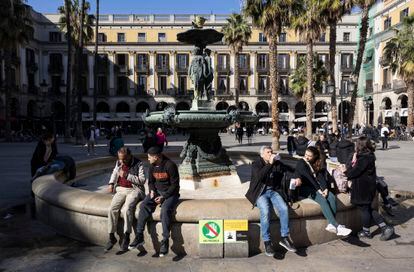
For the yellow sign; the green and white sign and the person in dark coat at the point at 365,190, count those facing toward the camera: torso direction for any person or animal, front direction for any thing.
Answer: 2

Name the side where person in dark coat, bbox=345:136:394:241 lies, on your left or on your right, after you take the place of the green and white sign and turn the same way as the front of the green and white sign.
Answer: on your left

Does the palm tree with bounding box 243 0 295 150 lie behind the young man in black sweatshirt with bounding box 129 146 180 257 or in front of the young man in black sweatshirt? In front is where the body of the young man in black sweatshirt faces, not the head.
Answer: behind

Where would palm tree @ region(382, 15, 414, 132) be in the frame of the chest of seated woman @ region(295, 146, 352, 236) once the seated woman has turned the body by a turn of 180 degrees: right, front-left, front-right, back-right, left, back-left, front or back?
front-right

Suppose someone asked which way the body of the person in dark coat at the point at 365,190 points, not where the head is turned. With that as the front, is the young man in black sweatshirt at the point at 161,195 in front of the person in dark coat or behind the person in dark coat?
in front

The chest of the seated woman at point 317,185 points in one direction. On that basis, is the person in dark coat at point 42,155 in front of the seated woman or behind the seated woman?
behind

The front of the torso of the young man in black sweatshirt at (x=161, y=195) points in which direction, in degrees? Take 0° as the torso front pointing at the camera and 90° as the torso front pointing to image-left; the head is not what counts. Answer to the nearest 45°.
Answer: approximately 45°

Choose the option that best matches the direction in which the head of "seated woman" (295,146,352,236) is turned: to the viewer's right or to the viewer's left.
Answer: to the viewer's left

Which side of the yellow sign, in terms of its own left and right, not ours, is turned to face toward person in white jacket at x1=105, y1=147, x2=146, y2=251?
right

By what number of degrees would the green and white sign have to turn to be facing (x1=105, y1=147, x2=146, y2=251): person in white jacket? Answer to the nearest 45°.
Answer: approximately 90° to its right

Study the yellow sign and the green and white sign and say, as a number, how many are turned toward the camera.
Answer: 2
